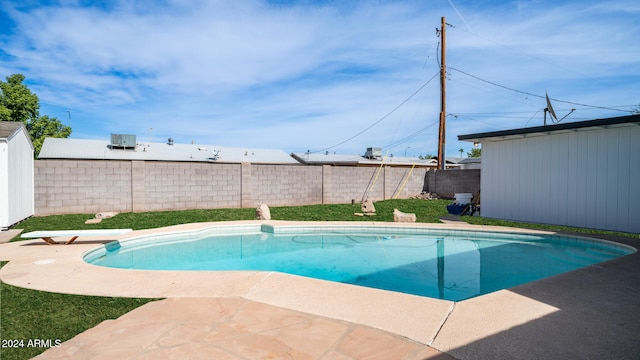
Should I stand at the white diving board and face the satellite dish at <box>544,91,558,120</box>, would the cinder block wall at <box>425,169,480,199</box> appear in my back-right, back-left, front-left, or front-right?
front-left

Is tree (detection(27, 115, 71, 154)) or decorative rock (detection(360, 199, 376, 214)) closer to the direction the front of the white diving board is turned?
the decorative rock

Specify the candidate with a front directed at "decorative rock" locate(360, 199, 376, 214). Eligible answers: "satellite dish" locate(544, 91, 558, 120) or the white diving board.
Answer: the white diving board

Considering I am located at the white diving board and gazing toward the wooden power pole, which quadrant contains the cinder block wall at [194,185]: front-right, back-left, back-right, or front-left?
front-left

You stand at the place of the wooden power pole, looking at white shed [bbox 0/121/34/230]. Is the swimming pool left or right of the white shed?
left

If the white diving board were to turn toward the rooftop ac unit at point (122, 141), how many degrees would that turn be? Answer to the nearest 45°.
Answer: approximately 90° to its left

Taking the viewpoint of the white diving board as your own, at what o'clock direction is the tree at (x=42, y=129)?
The tree is roughly at 9 o'clock from the white diving board.

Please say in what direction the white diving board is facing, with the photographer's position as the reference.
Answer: facing to the right of the viewer

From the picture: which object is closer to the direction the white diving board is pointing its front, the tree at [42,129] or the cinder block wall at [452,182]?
the cinder block wall

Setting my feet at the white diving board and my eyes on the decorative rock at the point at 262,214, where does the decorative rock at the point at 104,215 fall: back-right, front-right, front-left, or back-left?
front-left
